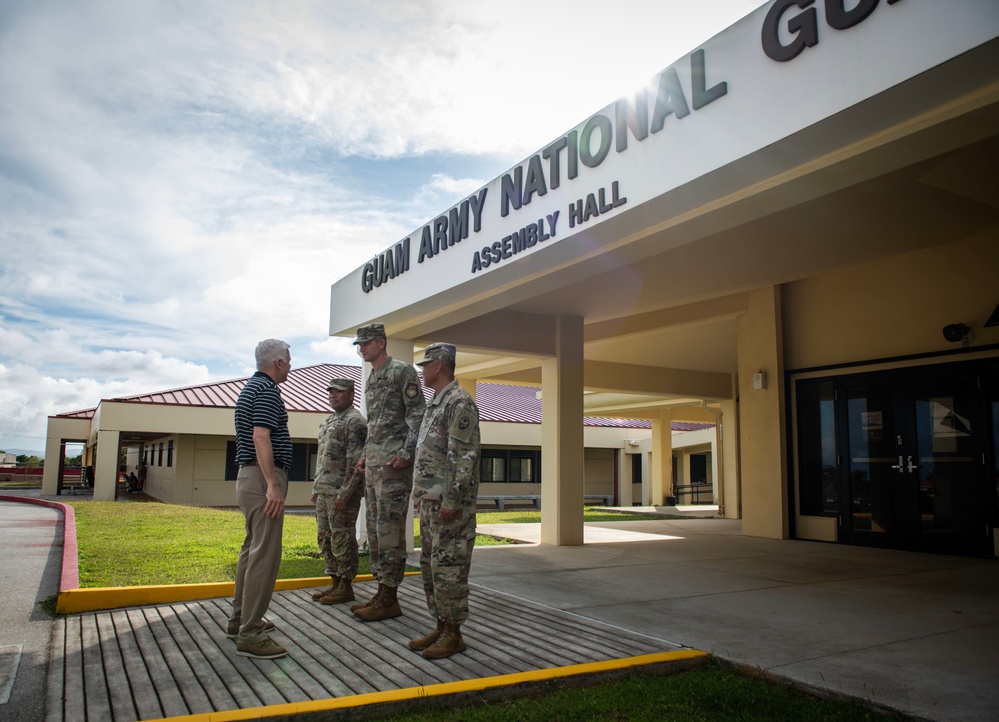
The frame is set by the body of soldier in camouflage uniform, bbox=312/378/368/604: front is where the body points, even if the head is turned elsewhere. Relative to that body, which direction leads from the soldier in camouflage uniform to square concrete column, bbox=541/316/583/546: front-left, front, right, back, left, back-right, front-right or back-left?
back

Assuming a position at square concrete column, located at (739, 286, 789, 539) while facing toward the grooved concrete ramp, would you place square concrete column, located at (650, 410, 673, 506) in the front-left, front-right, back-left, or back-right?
back-right

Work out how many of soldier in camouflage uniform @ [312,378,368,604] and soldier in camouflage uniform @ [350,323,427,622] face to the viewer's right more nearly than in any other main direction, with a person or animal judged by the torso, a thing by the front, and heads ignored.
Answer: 0

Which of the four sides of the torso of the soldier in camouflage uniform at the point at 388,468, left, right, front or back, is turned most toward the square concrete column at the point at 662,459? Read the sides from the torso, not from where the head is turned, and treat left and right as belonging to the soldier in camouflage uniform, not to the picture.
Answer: back

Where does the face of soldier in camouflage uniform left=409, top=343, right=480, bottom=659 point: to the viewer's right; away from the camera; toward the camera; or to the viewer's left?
to the viewer's left

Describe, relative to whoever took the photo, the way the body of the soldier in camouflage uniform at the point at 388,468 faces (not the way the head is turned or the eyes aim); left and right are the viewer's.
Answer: facing the viewer and to the left of the viewer

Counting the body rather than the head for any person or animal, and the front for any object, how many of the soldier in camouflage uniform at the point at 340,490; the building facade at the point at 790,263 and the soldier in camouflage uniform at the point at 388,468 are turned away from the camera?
0

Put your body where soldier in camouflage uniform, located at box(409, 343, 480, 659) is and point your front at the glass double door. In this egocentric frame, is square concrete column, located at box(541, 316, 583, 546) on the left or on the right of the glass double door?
left

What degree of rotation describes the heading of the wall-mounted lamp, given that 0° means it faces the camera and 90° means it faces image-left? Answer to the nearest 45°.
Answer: approximately 45°

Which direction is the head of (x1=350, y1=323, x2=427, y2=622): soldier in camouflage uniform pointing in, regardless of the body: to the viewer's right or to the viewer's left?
to the viewer's left

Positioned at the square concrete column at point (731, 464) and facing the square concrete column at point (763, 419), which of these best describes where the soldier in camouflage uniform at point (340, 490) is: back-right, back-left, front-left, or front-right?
front-right
